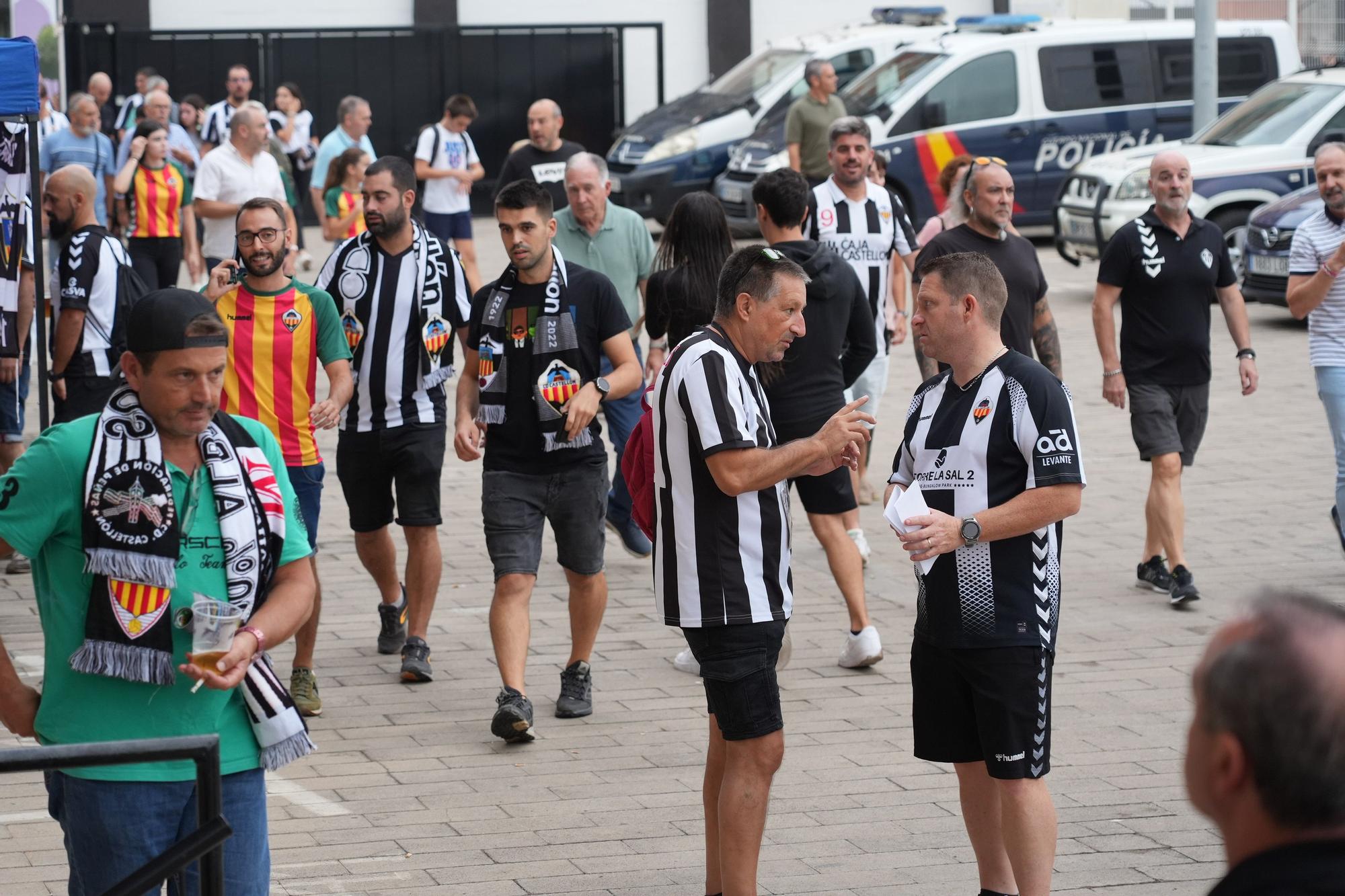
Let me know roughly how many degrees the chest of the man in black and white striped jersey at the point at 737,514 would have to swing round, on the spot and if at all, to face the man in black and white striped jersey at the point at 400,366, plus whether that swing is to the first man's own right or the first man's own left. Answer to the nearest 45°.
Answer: approximately 135° to the first man's own left

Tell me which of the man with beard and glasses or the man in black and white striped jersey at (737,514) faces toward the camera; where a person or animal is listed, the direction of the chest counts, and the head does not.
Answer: the man with beard and glasses

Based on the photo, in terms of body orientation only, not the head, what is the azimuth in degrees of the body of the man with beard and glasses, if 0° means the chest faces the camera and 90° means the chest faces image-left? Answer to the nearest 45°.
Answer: approximately 0°

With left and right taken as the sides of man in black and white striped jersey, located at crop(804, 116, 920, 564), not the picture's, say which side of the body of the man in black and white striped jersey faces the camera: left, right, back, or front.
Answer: front

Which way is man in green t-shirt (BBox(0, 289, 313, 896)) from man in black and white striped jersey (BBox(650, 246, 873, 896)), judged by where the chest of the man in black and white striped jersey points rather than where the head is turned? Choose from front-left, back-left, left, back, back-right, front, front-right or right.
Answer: back-right

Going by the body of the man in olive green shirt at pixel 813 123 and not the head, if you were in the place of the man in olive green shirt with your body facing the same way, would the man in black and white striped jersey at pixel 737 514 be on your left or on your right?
on your right

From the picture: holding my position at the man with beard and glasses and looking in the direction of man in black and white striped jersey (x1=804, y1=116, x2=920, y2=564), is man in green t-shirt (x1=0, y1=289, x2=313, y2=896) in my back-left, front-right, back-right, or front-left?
back-right

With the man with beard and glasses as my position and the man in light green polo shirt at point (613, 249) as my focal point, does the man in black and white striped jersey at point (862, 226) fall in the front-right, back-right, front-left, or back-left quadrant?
front-right

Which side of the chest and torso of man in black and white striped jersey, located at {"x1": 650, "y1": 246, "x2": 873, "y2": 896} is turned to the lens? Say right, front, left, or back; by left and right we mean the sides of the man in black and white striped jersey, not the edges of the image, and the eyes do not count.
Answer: right

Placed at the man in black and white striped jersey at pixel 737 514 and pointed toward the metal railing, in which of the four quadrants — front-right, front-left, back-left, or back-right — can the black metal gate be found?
back-right

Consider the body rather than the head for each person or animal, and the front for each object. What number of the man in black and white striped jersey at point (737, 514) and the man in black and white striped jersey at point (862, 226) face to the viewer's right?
1

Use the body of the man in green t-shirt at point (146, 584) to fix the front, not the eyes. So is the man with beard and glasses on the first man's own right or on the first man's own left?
on the first man's own left

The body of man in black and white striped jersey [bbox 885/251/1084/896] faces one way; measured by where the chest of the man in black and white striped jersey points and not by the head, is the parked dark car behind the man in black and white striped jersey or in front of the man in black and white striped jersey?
behind

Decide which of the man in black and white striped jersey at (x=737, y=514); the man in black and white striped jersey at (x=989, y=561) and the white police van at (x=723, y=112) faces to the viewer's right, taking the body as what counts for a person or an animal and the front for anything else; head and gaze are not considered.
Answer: the man in black and white striped jersey at (x=737, y=514)

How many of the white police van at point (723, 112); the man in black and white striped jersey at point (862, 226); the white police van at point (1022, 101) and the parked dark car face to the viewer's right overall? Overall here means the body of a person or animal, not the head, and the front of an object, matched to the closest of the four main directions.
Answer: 0

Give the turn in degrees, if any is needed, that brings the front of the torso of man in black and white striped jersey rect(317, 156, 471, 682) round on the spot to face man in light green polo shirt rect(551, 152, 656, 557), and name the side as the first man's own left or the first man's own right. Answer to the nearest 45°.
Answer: approximately 135° to the first man's own left

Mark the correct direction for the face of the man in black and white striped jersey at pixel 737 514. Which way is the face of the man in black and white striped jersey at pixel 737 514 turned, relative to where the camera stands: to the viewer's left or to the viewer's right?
to the viewer's right

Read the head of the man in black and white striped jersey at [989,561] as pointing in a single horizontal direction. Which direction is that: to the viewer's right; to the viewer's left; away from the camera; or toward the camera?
to the viewer's left

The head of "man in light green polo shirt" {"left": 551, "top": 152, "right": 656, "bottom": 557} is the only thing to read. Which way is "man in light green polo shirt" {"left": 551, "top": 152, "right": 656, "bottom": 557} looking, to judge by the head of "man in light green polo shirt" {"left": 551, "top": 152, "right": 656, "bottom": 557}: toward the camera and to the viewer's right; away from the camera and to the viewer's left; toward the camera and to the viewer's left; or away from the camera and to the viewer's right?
toward the camera and to the viewer's left

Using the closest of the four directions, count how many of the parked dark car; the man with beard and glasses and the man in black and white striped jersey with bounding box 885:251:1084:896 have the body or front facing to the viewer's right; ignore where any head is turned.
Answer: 0
